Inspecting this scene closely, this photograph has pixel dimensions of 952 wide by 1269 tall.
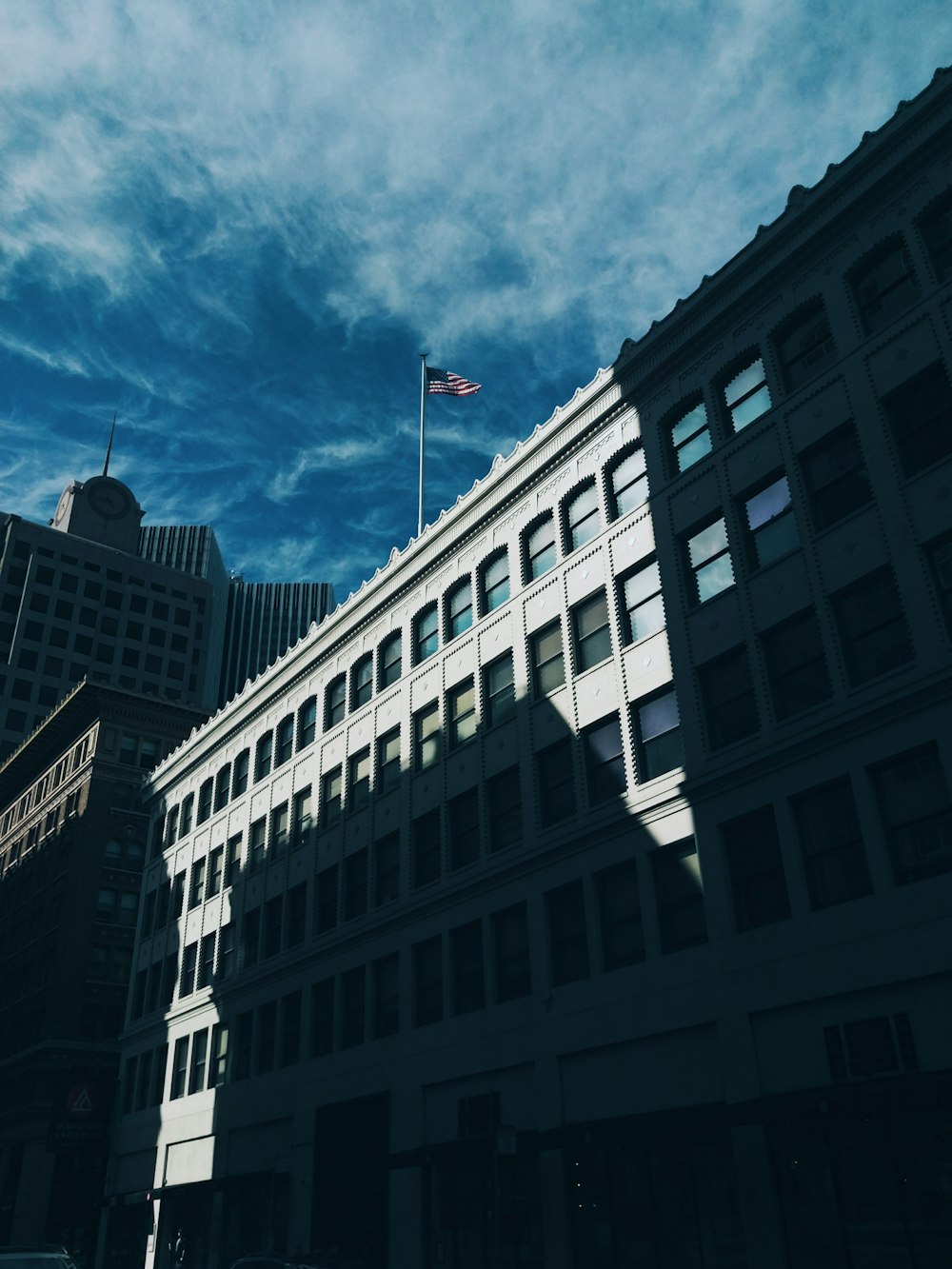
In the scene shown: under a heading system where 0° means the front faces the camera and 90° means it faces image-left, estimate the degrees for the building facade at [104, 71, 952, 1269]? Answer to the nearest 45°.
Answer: approximately 45°
